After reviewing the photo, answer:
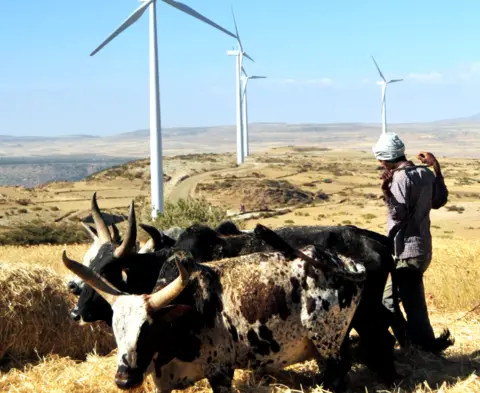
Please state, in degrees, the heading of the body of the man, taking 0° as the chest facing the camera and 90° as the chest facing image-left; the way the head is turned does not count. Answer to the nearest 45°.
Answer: approximately 135°

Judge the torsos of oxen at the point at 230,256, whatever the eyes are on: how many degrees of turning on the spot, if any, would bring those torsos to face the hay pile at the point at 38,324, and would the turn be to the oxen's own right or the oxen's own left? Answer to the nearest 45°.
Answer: approximately 45° to the oxen's own right

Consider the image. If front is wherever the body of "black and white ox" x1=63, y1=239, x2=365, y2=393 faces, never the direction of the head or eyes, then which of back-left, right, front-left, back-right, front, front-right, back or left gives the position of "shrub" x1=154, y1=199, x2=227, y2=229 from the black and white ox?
back-right

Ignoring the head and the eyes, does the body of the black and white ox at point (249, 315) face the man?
no

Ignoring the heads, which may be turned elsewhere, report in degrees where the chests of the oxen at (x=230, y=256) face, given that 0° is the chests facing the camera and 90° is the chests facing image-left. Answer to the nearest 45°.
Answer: approximately 90°

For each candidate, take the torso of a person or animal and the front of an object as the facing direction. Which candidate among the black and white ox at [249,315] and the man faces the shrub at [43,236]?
the man

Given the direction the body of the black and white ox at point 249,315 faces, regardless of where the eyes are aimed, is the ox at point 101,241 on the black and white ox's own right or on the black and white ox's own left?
on the black and white ox's own right

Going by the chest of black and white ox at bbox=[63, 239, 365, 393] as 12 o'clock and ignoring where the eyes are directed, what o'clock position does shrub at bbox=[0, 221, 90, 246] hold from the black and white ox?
The shrub is roughly at 4 o'clock from the black and white ox.

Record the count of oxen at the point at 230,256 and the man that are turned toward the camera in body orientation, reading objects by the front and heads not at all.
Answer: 0
